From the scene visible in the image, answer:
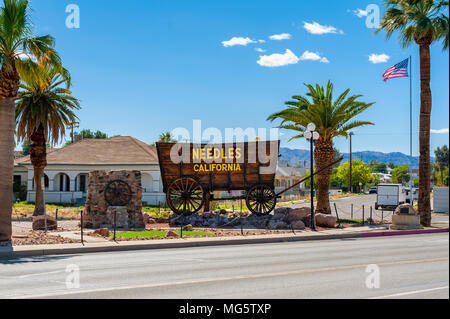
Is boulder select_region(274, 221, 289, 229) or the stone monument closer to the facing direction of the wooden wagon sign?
the boulder

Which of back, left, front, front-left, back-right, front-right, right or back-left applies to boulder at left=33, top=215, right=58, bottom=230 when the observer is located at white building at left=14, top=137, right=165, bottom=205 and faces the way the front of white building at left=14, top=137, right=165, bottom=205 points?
front

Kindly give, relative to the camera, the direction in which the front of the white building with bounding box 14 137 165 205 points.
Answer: facing the viewer

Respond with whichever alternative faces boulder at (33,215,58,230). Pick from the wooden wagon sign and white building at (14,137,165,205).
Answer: the white building

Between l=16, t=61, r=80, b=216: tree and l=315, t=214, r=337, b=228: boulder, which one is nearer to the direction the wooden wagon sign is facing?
the boulder

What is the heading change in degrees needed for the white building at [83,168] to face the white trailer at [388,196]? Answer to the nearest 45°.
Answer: approximately 45° to its left

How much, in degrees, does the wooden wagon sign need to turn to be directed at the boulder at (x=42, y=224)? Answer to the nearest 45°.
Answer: approximately 135° to its right

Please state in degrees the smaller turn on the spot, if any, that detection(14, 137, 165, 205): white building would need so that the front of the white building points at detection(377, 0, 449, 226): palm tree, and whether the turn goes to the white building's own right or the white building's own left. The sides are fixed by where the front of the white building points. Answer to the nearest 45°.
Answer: approximately 45° to the white building's own left

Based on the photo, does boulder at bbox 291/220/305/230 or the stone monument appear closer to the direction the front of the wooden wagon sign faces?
the boulder
